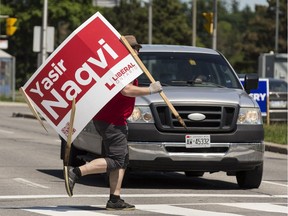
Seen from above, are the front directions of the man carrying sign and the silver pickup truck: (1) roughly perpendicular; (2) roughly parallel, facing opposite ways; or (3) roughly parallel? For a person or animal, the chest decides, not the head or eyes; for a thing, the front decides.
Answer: roughly perpendicular

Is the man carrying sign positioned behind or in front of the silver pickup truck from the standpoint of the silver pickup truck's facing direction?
in front

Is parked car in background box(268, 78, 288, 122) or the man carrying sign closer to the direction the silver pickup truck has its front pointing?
the man carrying sign

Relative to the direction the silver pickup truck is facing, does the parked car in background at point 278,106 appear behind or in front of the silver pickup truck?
behind

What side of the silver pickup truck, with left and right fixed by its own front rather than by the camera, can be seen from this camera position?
front
